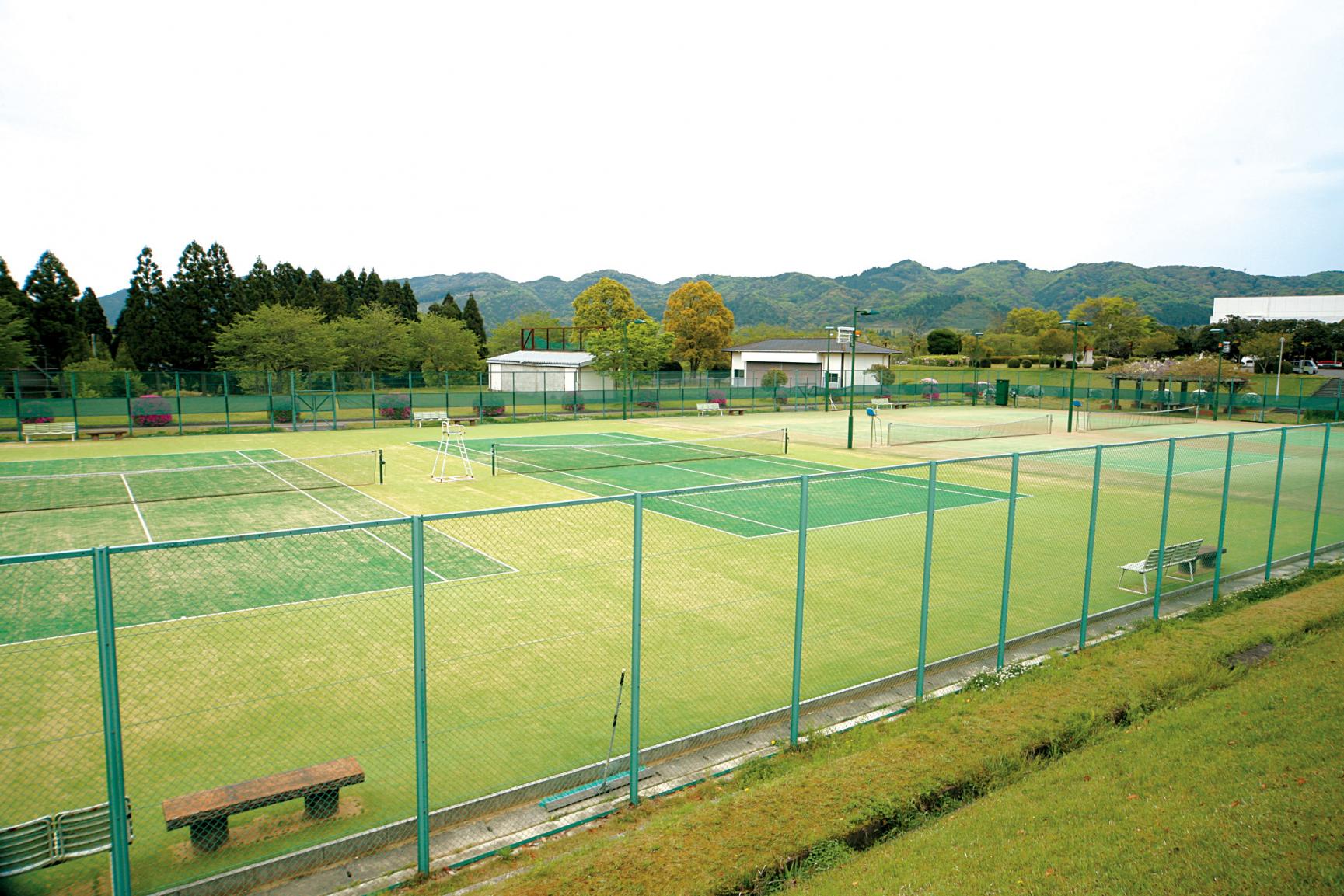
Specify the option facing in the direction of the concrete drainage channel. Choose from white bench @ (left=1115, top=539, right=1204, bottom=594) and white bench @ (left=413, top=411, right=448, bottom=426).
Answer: white bench @ (left=413, top=411, right=448, bottom=426)

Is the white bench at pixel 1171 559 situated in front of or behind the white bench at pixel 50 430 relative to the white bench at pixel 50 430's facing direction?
in front

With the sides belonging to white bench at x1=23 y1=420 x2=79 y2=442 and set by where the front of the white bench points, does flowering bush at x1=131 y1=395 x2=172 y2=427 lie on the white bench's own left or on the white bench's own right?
on the white bench's own left

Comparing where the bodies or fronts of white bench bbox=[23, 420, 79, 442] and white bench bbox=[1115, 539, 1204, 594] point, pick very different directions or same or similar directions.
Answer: very different directions

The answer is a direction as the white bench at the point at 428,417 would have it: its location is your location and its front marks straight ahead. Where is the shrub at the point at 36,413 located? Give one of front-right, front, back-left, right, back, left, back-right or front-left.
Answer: right

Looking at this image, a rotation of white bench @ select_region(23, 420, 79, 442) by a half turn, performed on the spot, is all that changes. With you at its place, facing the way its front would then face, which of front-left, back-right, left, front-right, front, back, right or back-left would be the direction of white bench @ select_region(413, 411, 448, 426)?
right

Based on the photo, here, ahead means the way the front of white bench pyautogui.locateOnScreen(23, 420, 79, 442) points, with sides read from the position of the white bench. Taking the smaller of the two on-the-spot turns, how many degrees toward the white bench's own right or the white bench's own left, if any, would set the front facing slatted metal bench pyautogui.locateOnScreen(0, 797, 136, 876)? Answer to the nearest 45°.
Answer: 0° — it already faces it

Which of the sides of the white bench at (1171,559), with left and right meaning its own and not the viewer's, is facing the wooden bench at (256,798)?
left

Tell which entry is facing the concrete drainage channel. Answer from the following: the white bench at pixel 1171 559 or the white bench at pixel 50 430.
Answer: the white bench at pixel 50 430

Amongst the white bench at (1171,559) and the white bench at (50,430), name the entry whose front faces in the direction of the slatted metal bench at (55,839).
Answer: the white bench at (50,430)

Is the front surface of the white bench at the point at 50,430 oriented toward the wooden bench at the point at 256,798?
yes

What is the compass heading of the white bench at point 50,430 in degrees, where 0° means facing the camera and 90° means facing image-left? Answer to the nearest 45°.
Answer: approximately 0°

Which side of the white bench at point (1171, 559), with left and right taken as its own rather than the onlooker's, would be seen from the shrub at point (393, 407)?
front

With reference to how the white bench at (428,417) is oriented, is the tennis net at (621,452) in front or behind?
in front

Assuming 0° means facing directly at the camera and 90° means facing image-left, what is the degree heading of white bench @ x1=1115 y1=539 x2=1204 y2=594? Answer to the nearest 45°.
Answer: approximately 135°

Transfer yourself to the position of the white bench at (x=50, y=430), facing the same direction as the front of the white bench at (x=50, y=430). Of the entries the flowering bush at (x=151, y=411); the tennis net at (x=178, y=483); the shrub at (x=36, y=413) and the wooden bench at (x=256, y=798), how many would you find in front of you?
2

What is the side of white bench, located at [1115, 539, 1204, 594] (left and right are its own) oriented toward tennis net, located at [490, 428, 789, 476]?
front

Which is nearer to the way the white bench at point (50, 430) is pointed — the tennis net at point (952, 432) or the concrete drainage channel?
the concrete drainage channel

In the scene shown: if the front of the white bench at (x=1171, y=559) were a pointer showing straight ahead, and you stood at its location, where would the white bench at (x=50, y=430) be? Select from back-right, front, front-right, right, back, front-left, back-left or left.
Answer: front-left
